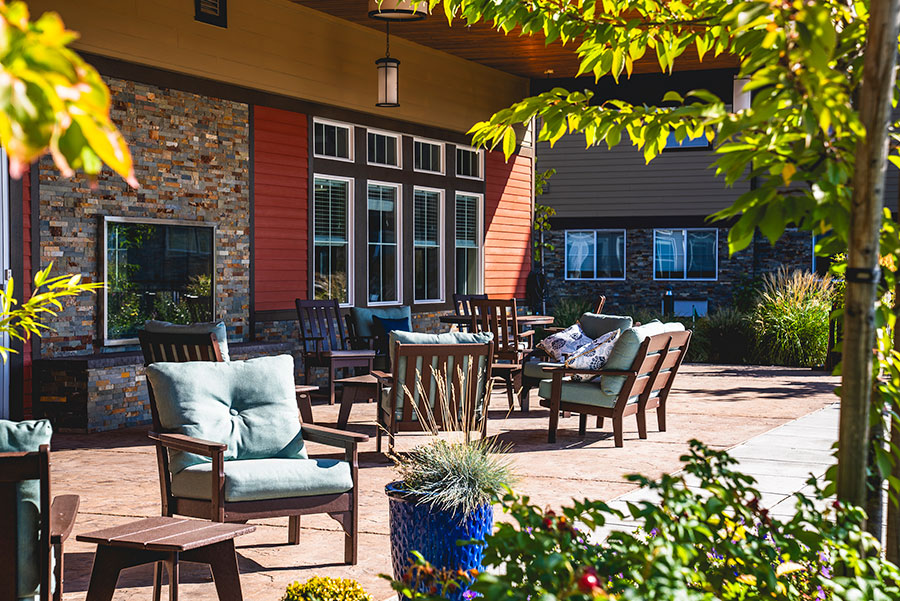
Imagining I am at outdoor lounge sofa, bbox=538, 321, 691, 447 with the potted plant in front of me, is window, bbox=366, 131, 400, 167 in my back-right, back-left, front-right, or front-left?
back-right

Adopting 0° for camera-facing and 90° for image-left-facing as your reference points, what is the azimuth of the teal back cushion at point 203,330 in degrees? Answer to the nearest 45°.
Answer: approximately 225°

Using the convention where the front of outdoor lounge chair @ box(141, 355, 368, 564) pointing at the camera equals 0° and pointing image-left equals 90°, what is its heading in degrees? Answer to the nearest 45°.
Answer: approximately 315°

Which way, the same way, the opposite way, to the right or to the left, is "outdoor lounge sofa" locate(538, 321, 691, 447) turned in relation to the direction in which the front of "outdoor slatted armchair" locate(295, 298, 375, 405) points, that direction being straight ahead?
the opposite way

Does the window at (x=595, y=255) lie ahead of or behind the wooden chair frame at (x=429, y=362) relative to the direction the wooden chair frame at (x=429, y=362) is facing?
ahead

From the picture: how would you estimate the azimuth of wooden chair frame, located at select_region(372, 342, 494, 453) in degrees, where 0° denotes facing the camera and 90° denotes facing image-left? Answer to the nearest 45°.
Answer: approximately 180°

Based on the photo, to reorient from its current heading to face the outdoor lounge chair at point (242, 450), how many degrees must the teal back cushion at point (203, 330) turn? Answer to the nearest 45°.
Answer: approximately 135° to its right

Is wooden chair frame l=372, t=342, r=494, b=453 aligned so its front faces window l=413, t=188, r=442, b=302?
yes

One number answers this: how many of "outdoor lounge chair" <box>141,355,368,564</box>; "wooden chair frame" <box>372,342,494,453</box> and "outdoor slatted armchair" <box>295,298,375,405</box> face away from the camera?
1

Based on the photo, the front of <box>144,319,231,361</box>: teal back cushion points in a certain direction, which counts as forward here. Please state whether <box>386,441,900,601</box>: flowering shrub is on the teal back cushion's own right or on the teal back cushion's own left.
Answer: on the teal back cushion's own right

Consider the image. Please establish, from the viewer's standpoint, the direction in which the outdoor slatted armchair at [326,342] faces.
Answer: facing the viewer and to the right of the viewer
